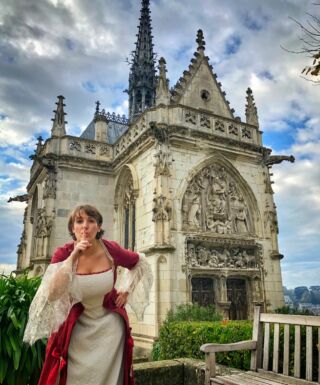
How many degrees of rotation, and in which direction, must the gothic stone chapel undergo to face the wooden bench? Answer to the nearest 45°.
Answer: approximately 45° to its right

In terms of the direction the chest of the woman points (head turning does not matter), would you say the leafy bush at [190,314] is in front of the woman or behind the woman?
behind

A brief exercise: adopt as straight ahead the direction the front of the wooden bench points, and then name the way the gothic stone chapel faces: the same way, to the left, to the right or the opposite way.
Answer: to the left

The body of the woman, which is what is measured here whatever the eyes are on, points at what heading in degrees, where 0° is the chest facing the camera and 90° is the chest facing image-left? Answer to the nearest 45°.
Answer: approximately 0°

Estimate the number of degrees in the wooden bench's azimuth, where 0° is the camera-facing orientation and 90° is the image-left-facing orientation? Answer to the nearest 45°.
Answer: approximately 45°

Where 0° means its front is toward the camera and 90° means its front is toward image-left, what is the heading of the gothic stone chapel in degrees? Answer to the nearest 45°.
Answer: approximately 315°

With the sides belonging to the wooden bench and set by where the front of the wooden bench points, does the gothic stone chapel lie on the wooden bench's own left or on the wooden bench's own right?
on the wooden bench's own right
